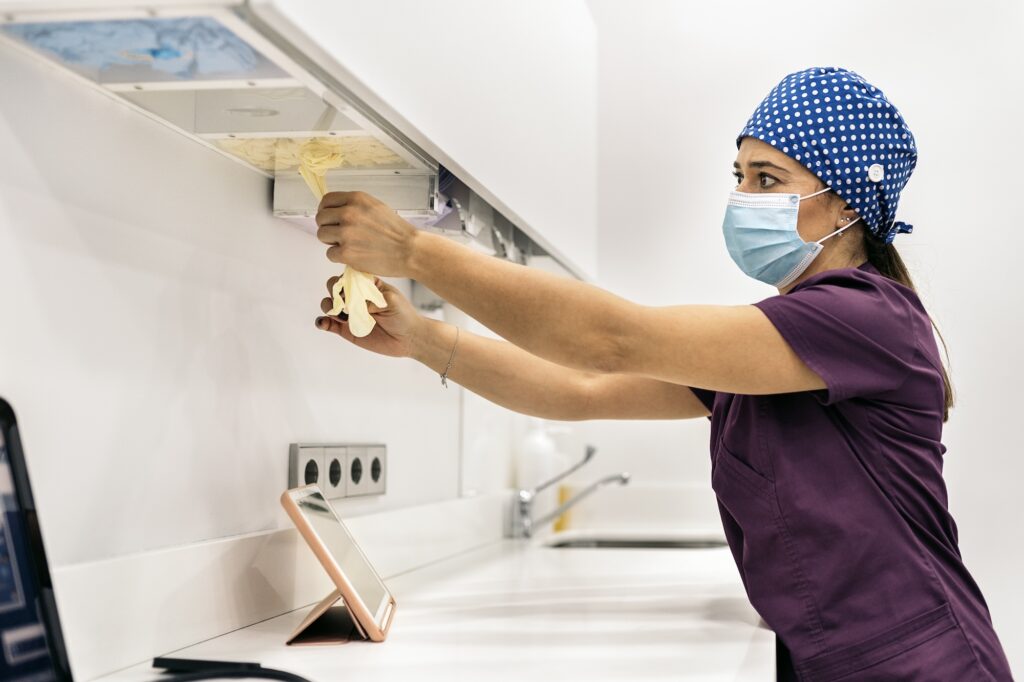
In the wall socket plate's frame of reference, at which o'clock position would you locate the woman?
The woman is roughly at 12 o'clock from the wall socket plate.

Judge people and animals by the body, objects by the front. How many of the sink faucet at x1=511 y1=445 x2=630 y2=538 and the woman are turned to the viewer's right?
1

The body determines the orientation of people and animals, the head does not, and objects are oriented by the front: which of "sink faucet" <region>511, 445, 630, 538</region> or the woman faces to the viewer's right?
the sink faucet

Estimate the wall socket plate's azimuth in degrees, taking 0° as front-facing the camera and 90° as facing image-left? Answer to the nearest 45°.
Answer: approximately 315°

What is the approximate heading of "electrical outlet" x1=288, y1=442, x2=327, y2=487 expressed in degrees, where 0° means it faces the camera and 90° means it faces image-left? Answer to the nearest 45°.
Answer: approximately 315°

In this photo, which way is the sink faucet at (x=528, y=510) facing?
to the viewer's right

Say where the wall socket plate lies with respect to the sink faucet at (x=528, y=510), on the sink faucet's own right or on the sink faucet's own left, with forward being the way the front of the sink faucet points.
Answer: on the sink faucet's own right

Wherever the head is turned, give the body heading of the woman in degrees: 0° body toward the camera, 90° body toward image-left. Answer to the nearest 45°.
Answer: approximately 90°
